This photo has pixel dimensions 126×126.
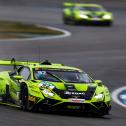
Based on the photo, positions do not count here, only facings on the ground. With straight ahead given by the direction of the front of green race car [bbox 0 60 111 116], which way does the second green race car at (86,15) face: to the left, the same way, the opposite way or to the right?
the same way

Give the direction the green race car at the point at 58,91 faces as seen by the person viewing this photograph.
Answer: facing the viewer and to the right of the viewer

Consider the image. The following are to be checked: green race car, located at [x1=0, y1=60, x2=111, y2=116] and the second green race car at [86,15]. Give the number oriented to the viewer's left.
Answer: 0

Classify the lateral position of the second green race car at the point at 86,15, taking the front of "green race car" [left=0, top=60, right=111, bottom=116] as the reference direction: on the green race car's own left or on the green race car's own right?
on the green race car's own left

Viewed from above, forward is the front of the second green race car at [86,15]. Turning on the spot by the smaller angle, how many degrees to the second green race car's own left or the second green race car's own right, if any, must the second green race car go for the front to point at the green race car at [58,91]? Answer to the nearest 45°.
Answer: approximately 45° to the second green race car's own right
